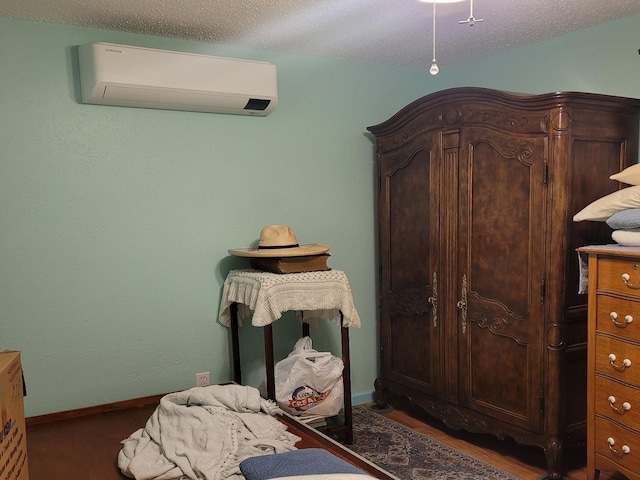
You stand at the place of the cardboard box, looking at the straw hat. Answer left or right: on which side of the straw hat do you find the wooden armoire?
right

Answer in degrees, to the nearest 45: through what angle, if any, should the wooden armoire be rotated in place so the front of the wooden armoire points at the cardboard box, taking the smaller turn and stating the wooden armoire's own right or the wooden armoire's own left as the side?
0° — it already faces it

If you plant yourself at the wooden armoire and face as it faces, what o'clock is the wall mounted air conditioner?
The wall mounted air conditioner is roughly at 1 o'clock from the wooden armoire.

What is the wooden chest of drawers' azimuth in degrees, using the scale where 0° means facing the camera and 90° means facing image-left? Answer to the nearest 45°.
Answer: approximately 45°

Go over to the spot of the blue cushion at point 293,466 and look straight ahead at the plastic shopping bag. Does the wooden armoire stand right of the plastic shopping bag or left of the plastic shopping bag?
right
